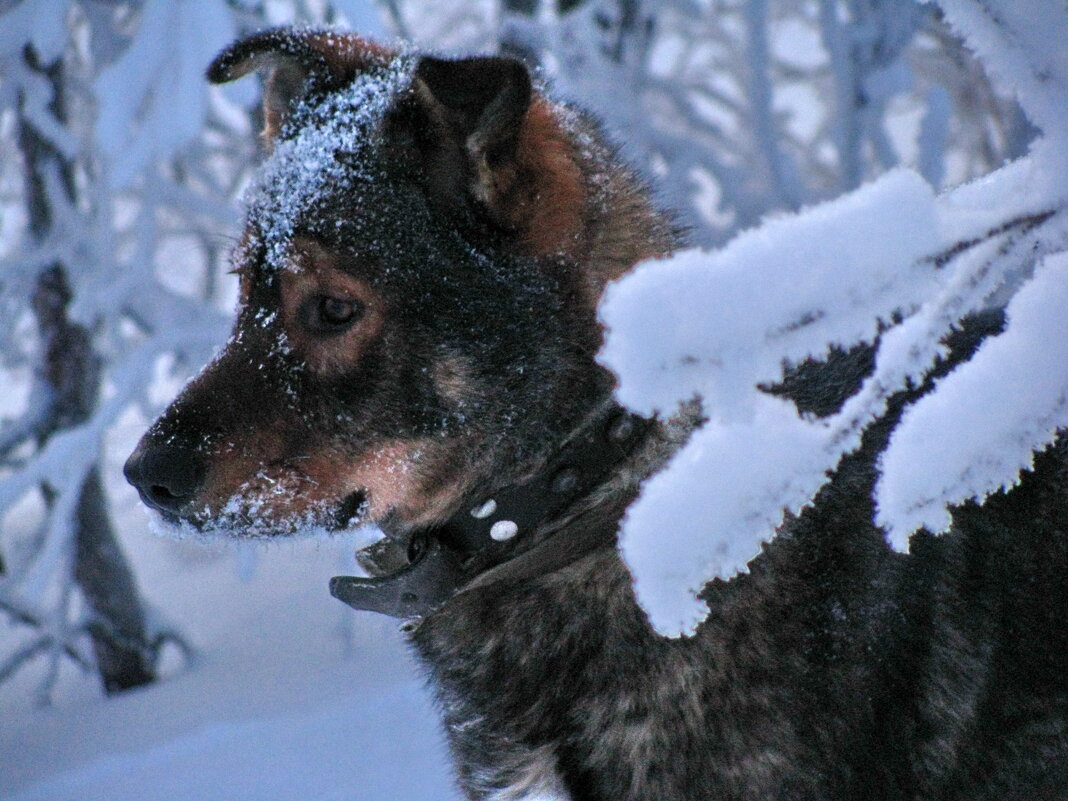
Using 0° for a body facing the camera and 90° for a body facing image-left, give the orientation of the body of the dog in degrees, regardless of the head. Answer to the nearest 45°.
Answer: approximately 90°

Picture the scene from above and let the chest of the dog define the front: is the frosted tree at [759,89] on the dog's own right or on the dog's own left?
on the dog's own right
